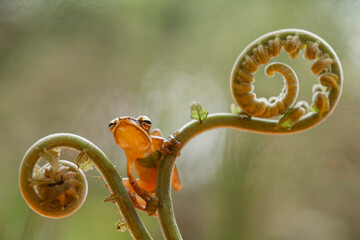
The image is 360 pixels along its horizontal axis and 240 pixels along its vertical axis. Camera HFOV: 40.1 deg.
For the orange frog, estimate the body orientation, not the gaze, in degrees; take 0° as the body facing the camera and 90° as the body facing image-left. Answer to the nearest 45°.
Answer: approximately 45°
